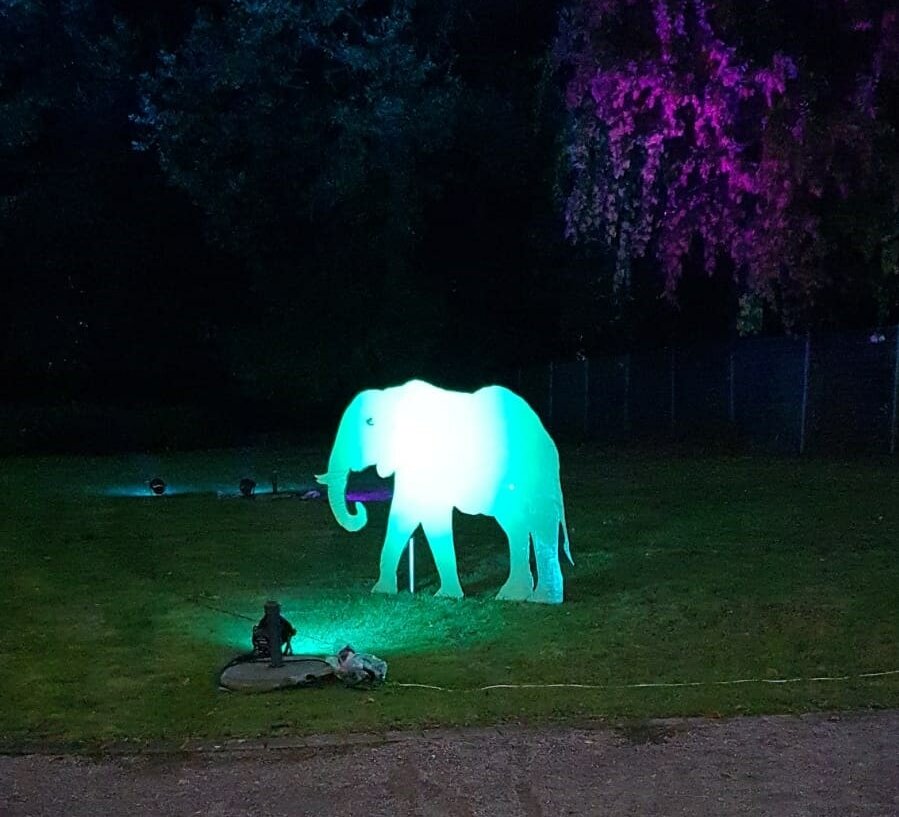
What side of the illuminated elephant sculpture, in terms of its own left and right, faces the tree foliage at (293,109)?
right

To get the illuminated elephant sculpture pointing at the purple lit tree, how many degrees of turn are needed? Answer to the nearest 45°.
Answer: approximately 135° to its right

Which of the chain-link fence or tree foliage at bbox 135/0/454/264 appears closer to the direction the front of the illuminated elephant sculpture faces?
the tree foliage

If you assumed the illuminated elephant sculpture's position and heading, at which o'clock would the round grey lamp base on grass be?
The round grey lamp base on grass is roughly at 10 o'clock from the illuminated elephant sculpture.

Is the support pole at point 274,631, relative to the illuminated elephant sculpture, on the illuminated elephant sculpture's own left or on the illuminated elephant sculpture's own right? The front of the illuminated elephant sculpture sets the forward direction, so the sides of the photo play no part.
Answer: on the illuminated elephant sculpture's own left

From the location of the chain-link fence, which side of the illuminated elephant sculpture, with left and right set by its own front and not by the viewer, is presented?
right

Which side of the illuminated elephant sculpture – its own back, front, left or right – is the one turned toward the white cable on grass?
left

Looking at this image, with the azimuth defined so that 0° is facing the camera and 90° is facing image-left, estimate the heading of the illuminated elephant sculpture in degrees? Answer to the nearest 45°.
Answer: approximately 90°

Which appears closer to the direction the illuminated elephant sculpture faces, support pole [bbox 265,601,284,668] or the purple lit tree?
the support pole

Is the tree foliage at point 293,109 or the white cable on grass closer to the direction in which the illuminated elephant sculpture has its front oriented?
the tree foliage

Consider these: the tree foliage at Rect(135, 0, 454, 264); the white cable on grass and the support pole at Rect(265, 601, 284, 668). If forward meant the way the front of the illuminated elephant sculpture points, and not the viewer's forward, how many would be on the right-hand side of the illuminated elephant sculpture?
1
